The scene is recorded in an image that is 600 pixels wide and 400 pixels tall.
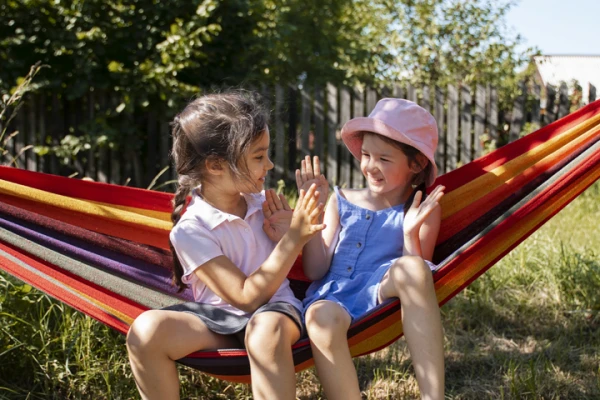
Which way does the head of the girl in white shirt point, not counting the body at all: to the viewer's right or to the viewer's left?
to the viewer's right

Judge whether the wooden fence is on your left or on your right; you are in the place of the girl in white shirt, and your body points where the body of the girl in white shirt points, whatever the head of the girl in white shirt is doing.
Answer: on your left

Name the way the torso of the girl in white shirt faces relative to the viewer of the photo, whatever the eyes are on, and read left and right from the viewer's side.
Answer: facing the viewer and to the right of the viewer

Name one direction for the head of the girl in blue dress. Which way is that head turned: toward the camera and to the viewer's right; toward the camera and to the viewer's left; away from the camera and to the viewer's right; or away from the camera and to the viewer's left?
toward the camera and to the viewer's left
